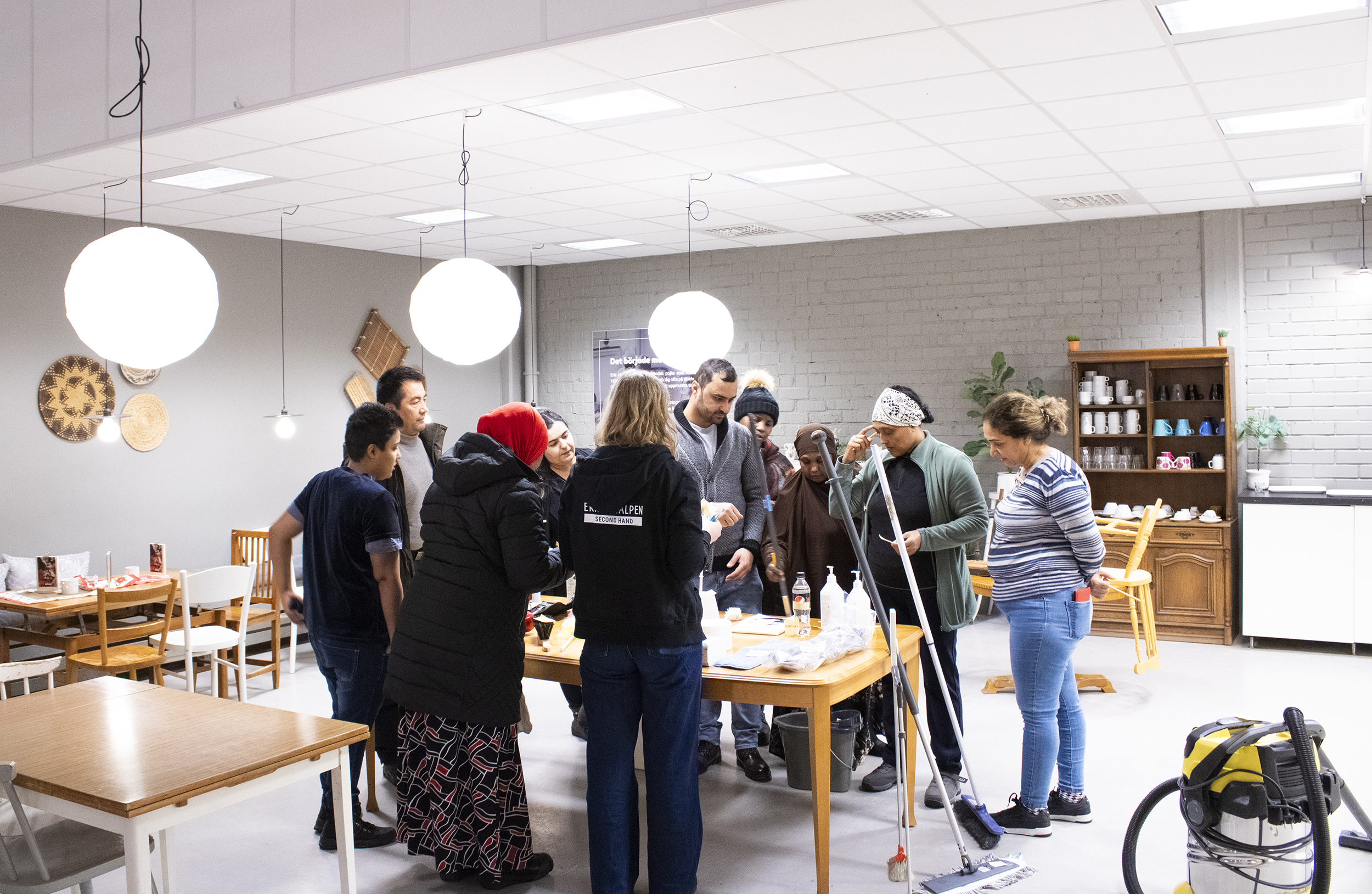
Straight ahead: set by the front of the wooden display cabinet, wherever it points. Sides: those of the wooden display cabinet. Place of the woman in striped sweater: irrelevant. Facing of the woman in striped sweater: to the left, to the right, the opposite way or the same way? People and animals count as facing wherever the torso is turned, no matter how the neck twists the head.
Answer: to the right

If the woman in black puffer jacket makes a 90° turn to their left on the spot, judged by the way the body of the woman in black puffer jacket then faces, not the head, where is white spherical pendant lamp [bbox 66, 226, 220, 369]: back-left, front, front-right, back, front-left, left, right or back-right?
left

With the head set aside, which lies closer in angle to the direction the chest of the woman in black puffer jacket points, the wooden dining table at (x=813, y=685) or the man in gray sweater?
the man in gray sweater

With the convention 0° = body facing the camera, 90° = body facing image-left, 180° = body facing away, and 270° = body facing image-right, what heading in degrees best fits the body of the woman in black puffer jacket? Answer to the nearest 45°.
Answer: approximately 225°

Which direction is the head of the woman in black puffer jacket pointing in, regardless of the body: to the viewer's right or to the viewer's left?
to the viewer's right

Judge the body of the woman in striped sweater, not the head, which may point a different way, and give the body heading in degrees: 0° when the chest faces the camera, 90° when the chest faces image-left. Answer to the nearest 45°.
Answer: approximately 90°

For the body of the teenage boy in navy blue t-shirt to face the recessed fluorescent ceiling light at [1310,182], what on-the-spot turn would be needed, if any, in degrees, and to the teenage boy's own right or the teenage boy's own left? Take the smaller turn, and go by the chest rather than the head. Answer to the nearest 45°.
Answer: approximately 45° to the teenage boy's own right

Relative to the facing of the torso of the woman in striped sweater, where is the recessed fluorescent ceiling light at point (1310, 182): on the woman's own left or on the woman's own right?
on the woman's own right

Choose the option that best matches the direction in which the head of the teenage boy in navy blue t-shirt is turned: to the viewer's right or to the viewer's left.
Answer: to the viewer's right

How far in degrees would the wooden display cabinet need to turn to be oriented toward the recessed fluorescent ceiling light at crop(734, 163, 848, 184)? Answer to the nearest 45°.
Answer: approximately 45° to its right

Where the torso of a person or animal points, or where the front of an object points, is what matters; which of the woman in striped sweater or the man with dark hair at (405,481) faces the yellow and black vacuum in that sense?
the man with dark hair
